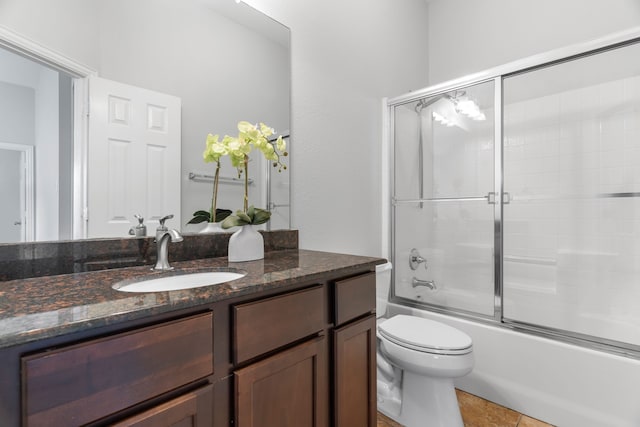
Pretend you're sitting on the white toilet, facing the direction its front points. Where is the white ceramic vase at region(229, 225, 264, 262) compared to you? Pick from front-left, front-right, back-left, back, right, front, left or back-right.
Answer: right

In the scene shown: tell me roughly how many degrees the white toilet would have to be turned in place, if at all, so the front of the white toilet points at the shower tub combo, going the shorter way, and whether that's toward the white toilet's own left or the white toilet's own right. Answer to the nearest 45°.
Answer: approximately 90° to the white toilet's own left

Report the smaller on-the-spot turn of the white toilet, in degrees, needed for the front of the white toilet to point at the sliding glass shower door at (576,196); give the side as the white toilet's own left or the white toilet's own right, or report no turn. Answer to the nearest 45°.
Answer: approximately 90° to the white toilet's own left

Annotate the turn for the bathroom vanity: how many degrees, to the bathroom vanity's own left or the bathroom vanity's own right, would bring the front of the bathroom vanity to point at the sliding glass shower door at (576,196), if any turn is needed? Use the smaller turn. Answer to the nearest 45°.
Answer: approximately 45° to the bathroom vanity's own left

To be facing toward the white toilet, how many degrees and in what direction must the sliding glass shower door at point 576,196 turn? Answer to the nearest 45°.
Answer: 0° — it already faces it

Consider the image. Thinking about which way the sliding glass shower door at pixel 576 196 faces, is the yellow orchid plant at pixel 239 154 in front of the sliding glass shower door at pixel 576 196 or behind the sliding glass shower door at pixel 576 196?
in front

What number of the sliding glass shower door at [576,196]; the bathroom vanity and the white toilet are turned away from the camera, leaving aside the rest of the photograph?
0

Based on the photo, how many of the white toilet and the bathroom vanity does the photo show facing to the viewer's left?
0

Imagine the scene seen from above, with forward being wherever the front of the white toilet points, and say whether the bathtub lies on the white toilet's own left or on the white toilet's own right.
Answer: on the white toilet's own left

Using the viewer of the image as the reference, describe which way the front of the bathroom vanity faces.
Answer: facing the viewer and to the right of the viewer

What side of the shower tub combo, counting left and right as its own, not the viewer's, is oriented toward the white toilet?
front

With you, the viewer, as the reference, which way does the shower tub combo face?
facing the viewer and to the left of the viewer

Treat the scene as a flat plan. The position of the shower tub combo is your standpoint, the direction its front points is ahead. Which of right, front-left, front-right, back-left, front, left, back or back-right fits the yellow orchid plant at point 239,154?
front

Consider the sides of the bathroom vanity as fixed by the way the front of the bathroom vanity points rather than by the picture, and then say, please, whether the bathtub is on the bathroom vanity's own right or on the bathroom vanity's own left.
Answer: on the bathroom vanity's own left
